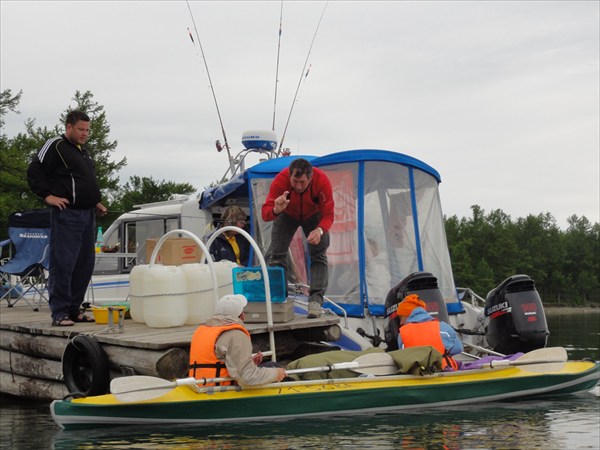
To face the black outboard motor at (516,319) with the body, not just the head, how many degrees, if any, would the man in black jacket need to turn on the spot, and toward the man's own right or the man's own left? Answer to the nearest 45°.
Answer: approximately 45° to the man's own left

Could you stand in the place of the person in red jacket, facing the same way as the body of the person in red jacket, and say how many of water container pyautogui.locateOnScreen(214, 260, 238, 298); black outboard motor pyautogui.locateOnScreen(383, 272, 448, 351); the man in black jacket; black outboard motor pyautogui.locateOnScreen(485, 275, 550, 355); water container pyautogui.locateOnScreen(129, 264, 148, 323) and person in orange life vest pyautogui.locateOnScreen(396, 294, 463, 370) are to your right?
3

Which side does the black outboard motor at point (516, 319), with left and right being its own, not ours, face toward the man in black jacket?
left

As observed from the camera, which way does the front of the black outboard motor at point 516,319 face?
facing away from the viewer and to the left of the viewer

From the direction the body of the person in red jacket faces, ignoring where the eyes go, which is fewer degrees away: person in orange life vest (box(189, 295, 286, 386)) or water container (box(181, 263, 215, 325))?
the person in orange life vest

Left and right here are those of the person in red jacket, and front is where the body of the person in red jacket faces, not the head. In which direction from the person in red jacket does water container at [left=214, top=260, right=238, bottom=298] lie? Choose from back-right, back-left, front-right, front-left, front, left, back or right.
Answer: right

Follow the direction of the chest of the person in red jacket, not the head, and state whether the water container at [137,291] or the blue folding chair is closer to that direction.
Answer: the water container

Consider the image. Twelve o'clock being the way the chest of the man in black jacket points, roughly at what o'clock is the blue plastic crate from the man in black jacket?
The blue plastic crate is roughly at 11 o'clock from the man in black jacket.

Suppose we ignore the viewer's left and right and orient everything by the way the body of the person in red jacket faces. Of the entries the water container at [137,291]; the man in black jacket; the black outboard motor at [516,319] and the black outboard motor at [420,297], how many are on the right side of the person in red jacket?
2

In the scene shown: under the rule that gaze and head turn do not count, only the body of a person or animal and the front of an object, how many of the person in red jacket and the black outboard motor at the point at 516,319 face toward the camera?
1

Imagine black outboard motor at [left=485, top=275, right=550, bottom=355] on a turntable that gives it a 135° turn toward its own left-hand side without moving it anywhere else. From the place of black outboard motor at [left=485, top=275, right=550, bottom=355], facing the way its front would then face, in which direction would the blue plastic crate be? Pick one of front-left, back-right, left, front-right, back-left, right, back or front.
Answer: front-right

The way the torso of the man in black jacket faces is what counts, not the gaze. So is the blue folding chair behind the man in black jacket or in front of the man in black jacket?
behind

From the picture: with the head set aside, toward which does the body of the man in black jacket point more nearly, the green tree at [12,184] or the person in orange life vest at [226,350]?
the person in orange life vest
